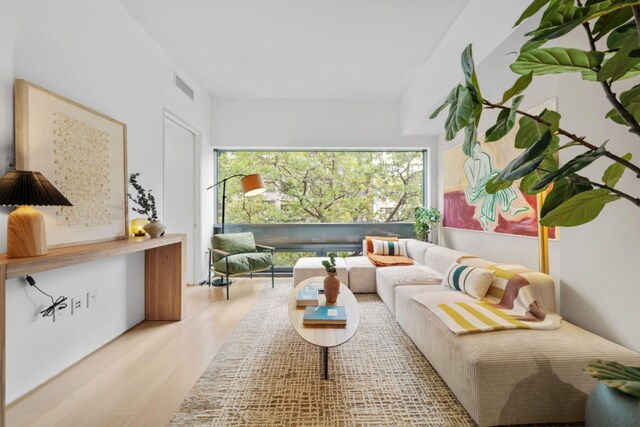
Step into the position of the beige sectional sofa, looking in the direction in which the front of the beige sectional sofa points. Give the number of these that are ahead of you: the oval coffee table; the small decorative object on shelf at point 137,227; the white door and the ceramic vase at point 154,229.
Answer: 4

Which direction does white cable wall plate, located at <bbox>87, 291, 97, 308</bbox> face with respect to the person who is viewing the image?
facing the viewer and to the right of the viewer

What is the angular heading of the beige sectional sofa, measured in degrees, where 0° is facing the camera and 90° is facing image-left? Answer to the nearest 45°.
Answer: approximately 90°

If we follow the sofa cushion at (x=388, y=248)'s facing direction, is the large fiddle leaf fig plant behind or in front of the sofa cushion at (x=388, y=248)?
in front

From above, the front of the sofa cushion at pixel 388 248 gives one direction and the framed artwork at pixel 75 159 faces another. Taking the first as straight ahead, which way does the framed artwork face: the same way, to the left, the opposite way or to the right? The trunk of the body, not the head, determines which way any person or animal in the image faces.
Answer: to the left

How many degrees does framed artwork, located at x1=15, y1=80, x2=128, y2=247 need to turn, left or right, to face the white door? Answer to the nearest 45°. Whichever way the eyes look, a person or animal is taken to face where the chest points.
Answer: approximately 90° to its left

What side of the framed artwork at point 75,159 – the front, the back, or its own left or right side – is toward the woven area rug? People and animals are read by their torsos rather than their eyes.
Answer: front

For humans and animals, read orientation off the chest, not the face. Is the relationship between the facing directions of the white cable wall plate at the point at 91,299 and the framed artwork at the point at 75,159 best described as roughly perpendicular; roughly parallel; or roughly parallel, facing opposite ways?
roughly parallel

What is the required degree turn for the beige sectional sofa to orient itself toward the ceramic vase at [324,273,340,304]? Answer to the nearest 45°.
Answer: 0° — it already faces it

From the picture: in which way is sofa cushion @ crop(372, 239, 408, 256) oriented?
toward the camera

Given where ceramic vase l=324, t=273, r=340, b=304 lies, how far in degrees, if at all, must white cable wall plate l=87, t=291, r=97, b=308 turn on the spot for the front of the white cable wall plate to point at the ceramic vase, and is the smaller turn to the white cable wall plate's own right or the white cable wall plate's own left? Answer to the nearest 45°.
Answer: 0° — it already faces it

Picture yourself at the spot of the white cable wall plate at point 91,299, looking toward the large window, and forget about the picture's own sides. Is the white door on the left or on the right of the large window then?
left

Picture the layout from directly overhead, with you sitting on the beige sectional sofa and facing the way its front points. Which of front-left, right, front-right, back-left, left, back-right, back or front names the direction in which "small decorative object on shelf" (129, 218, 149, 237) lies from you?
front

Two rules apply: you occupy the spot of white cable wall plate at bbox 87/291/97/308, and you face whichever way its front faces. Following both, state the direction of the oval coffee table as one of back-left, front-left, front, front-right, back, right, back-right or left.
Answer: front

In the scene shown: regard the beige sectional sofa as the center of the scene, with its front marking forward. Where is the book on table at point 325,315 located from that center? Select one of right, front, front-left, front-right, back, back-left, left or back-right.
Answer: front

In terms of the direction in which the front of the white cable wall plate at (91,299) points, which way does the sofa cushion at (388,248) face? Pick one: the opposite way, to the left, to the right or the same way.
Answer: to the right

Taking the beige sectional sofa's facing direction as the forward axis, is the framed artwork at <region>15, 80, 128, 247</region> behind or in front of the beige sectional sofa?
in front
